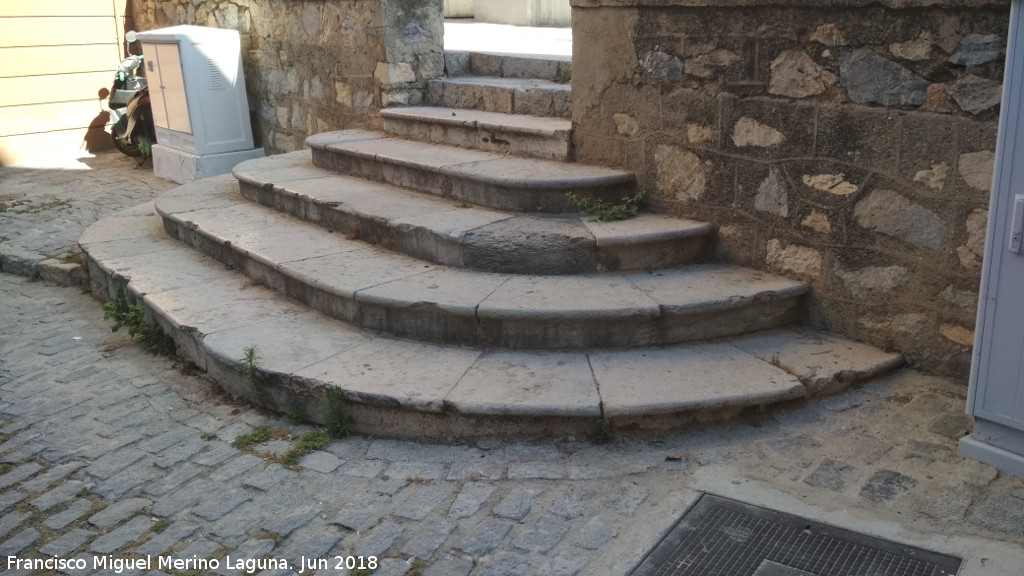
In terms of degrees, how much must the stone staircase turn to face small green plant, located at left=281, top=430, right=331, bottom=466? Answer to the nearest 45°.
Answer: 0° — it already faces it

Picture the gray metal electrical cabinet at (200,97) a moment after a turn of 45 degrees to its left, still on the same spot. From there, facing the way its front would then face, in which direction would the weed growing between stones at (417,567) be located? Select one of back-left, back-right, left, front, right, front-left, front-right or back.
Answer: front

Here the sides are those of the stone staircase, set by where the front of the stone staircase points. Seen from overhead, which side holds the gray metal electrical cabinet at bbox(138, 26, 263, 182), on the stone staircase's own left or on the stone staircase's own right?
on the stone staircase's own right

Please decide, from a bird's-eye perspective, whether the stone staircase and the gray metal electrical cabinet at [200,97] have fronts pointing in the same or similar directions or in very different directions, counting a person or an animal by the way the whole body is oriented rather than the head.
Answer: same or similar directions

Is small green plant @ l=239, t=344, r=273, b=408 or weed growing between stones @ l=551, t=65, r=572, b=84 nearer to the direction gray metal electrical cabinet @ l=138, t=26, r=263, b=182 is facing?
the small green plant

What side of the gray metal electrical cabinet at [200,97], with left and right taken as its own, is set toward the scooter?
right

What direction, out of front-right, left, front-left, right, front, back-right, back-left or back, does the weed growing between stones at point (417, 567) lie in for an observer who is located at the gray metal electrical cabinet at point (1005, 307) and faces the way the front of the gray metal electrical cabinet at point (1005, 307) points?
front

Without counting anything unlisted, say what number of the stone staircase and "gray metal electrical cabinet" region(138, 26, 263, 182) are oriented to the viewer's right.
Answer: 0

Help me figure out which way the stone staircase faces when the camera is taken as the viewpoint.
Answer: facing the viewer and to the left of the viewer

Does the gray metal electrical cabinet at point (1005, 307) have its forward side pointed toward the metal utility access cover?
yes
